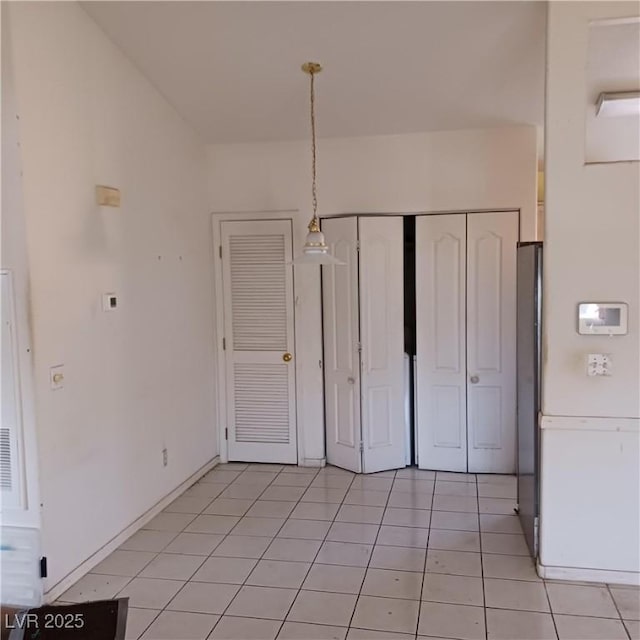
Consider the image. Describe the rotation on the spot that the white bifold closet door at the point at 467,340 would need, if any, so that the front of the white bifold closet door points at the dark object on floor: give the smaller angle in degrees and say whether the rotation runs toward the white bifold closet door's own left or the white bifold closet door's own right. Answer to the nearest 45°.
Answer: approximately 45° to the white bifold closet door's own right

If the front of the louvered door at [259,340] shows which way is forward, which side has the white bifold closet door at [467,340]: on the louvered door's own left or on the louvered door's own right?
on the louvered door's own left

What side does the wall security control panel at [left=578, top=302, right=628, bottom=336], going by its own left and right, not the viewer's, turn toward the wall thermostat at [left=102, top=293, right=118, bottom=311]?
right

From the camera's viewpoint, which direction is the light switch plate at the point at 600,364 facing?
toward the camera

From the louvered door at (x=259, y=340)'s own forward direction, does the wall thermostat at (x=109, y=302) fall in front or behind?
in front

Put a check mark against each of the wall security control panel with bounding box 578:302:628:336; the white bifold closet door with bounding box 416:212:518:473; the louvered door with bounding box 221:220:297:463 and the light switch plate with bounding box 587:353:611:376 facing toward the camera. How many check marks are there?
4

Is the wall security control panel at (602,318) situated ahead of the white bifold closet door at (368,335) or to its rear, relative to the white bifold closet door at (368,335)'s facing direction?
ahead

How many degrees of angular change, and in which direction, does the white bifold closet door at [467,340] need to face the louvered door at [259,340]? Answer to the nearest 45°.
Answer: approximately 90° to its right

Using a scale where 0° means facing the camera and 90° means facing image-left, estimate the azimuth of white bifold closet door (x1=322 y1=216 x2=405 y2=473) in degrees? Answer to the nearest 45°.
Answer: approximately 0°

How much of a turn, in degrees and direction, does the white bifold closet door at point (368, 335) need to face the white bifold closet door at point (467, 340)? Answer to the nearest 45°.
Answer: approximately 90° to its left

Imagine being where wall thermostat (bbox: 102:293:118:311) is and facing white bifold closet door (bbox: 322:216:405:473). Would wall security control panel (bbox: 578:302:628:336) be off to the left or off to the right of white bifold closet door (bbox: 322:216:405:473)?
right

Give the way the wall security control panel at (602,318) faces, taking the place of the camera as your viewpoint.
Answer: facing the viewer
